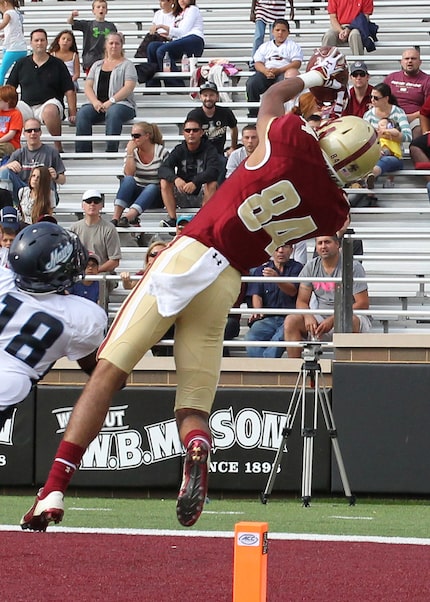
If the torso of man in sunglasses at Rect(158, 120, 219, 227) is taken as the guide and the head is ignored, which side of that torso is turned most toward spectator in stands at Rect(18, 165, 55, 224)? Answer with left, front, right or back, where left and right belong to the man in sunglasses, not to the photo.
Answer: right

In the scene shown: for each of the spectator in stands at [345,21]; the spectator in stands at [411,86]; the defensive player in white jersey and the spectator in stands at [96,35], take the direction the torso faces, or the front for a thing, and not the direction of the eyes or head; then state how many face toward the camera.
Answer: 3

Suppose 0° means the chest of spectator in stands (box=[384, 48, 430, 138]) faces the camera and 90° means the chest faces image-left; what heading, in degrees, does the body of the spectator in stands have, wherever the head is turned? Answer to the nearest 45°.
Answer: approximately 0°

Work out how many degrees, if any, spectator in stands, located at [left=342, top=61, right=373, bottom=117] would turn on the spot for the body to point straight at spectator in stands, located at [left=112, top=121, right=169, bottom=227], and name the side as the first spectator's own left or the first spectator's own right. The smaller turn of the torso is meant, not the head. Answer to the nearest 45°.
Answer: approximately 90° to the first spectator's own right

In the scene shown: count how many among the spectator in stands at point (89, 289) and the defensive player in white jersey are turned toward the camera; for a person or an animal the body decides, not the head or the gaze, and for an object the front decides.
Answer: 1

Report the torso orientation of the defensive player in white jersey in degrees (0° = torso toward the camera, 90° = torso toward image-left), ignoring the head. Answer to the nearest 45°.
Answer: approximately 225°

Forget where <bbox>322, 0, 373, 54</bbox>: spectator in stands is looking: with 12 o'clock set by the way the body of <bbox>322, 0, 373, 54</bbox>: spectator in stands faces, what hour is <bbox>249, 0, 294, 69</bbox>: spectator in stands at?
<bbox>249, 0, 294, 69</bbox>: spectator in stands is roughly at 3 o'clock from <bbox>322, 0, 373, 54</bbox>: spectator in stands.
